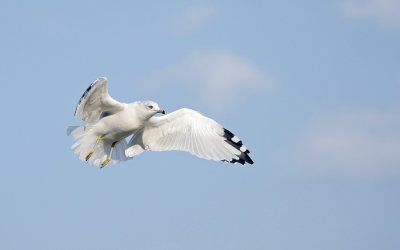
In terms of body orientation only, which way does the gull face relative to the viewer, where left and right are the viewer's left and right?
facing the viewer and to the right of the viewer
